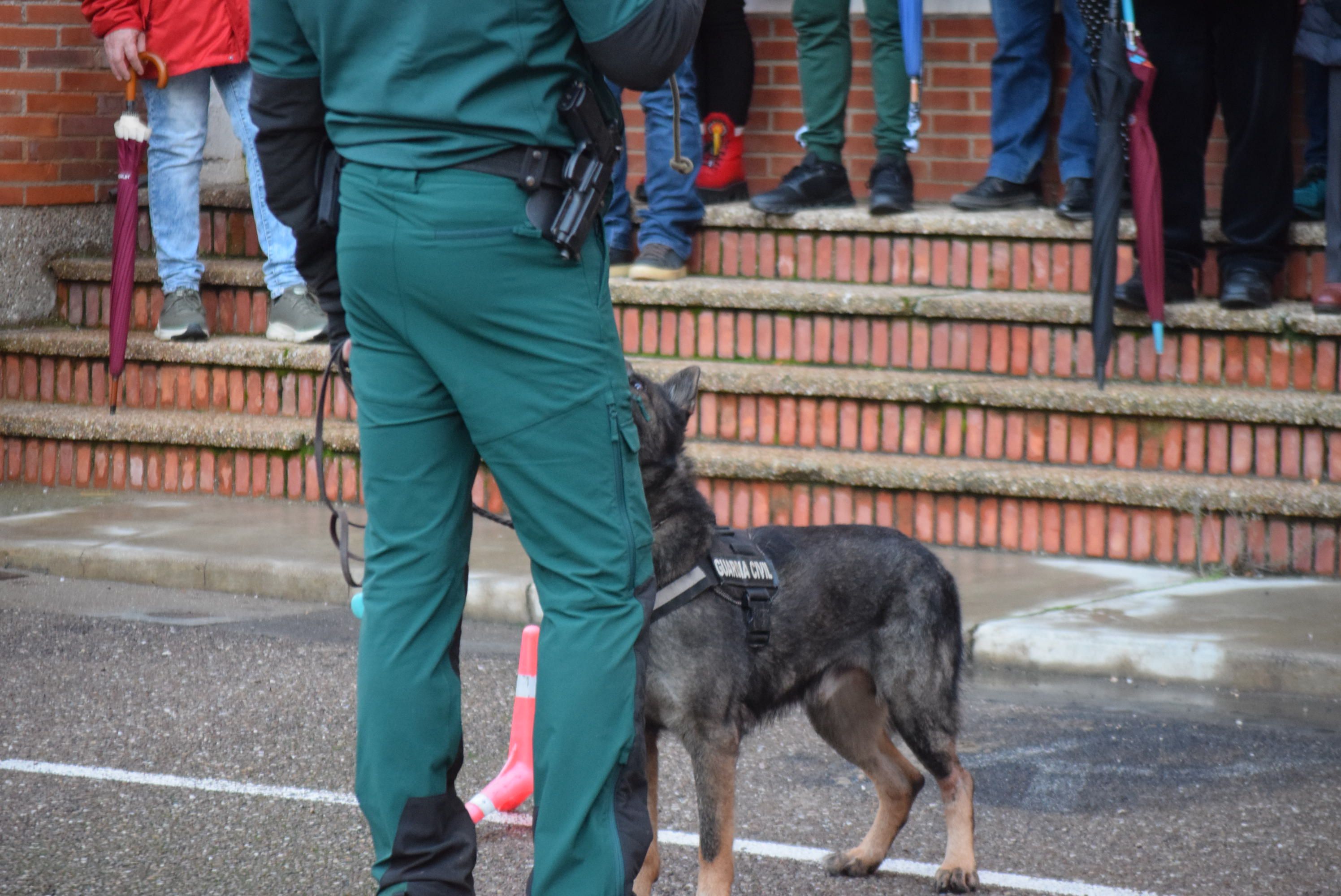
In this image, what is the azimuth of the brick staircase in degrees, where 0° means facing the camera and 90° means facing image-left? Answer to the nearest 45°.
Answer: approximately 0°

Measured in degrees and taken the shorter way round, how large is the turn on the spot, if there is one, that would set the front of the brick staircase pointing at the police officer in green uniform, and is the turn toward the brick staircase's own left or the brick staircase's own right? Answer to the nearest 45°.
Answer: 0° — it already faces them

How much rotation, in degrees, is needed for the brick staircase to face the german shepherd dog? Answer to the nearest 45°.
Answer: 0° — it already faces it
